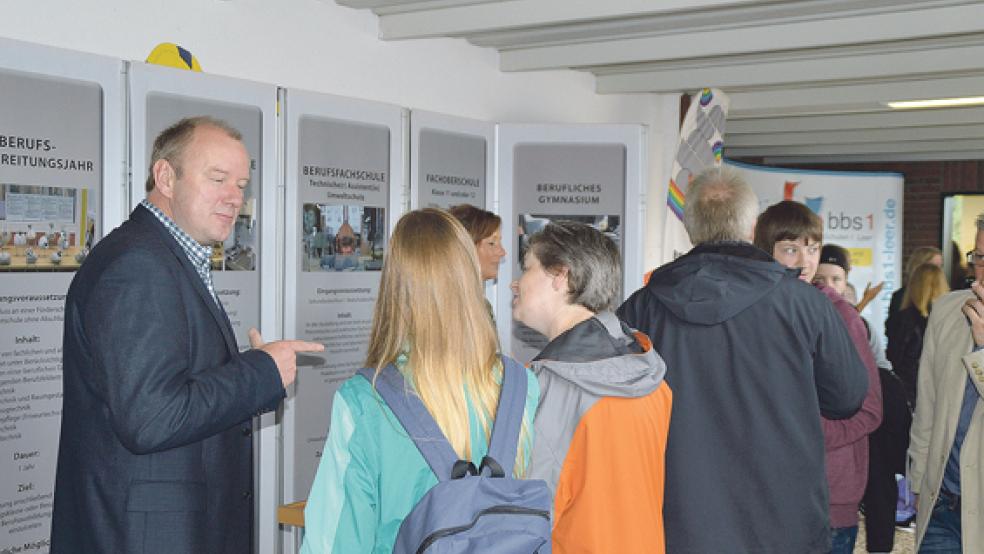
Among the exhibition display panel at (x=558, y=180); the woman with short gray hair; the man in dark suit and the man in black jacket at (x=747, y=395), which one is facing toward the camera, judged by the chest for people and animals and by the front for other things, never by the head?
the exhibition display panel

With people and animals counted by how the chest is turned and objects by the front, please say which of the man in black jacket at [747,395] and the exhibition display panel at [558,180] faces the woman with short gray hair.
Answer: the exhibition display panel

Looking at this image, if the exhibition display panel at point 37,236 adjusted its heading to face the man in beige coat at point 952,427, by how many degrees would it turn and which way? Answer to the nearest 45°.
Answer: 0° — it already faces them

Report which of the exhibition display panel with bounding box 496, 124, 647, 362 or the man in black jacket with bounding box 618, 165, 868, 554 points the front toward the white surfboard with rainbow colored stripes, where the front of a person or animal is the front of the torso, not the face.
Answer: the man in black jacket

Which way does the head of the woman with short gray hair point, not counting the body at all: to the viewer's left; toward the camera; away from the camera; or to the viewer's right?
to the viewer's left

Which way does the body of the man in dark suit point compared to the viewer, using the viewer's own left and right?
facing to the right of the viewer

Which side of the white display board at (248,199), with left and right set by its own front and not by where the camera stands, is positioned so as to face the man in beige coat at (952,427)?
front

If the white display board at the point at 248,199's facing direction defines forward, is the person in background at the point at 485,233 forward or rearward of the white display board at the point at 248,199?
forward

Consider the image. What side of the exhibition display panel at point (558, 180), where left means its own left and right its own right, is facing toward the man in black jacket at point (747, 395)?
front

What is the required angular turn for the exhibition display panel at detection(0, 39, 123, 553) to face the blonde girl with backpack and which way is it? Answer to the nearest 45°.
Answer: approximately 45° to its right

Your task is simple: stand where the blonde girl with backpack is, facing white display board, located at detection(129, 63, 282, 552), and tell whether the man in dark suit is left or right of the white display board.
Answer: left
